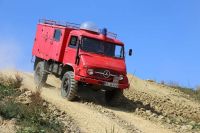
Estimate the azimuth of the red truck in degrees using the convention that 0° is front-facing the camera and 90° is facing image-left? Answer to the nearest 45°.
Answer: approximately 315°
